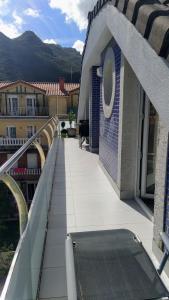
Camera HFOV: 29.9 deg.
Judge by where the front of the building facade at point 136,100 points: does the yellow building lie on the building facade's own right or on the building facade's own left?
on the building facade's own right

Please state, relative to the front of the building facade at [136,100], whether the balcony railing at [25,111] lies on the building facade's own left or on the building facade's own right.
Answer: on the building facade's own right

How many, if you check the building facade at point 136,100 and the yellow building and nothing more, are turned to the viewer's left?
1

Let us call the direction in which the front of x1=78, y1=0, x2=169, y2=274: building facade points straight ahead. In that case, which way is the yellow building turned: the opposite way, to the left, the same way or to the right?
to the left

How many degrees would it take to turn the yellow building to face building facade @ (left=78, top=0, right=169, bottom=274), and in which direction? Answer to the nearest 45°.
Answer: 0° — it already faces it

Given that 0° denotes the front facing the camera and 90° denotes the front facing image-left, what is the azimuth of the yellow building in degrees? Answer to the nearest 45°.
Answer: approximately 0°

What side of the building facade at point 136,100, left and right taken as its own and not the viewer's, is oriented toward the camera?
left
